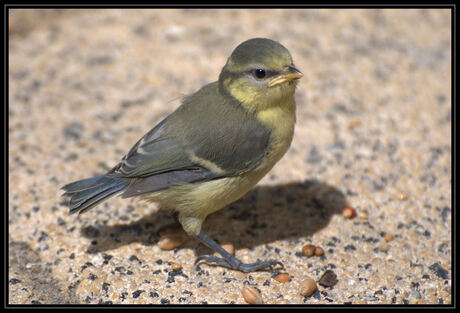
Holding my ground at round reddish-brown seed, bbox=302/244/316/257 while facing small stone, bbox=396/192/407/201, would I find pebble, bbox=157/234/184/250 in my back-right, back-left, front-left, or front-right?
back-left

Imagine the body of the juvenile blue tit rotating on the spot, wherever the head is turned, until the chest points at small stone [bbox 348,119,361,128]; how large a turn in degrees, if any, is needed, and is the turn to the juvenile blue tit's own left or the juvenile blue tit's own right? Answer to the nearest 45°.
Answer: approximately 45° to the juvenile blue tit's own left

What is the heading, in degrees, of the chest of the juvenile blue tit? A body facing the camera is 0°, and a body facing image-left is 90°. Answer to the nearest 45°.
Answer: approximately 270°

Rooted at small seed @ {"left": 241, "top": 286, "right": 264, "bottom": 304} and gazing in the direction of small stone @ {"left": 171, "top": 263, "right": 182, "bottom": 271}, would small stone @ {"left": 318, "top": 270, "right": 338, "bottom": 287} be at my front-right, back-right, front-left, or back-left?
back-right

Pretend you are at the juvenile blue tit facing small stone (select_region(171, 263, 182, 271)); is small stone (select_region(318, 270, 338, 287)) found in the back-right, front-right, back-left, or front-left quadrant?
back-left
